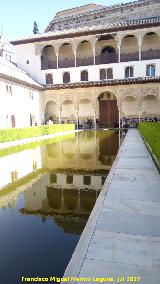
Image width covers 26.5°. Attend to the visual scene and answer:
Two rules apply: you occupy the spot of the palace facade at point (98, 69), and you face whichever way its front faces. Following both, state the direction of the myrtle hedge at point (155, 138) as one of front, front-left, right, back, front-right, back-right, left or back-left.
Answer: front

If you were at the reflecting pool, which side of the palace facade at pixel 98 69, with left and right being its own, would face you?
front

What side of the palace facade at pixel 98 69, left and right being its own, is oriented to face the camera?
front

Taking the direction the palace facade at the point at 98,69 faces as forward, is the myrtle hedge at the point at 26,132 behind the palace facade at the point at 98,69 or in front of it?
in front

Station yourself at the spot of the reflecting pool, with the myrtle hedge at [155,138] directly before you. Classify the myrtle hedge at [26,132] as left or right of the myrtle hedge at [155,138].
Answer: left
